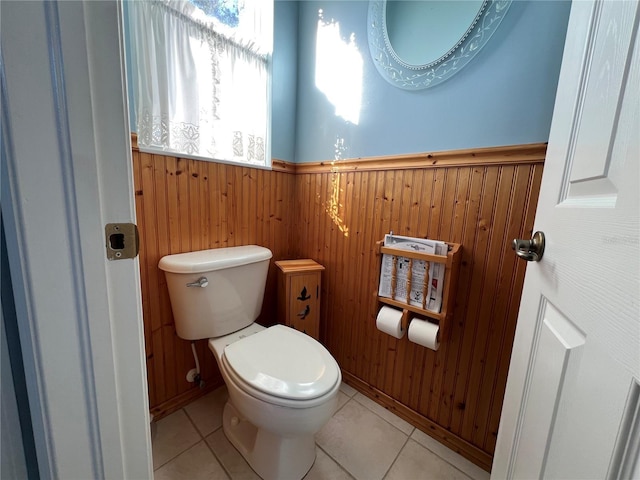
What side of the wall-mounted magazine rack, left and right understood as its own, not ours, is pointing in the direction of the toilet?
front

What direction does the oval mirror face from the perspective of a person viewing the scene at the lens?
facing the viewer and to the left of the viewer

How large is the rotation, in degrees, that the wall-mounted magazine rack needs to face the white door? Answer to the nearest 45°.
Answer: approximately 45° to its left

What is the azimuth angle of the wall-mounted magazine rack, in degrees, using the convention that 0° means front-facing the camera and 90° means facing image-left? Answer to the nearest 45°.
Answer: approximately 45°

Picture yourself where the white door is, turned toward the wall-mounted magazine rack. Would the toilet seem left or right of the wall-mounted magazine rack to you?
left

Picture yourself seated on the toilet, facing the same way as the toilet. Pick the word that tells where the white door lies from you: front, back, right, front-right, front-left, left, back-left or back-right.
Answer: front

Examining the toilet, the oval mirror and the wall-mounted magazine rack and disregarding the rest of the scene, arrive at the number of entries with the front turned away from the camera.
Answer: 0

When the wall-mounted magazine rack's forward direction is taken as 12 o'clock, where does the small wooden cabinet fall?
The small wooden cabinet is roughly at 2 o'clock from the wall-mounted magazine rack.

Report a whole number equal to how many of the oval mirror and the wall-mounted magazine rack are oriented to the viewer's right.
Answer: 0

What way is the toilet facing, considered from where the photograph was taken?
facing the viewer and to the right of the viewer
